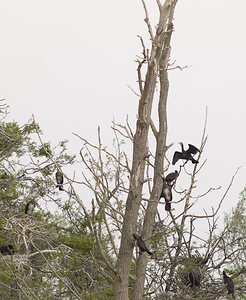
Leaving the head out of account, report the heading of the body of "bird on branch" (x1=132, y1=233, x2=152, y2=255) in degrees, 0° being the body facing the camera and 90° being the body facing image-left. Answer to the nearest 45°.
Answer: approximately 90°
